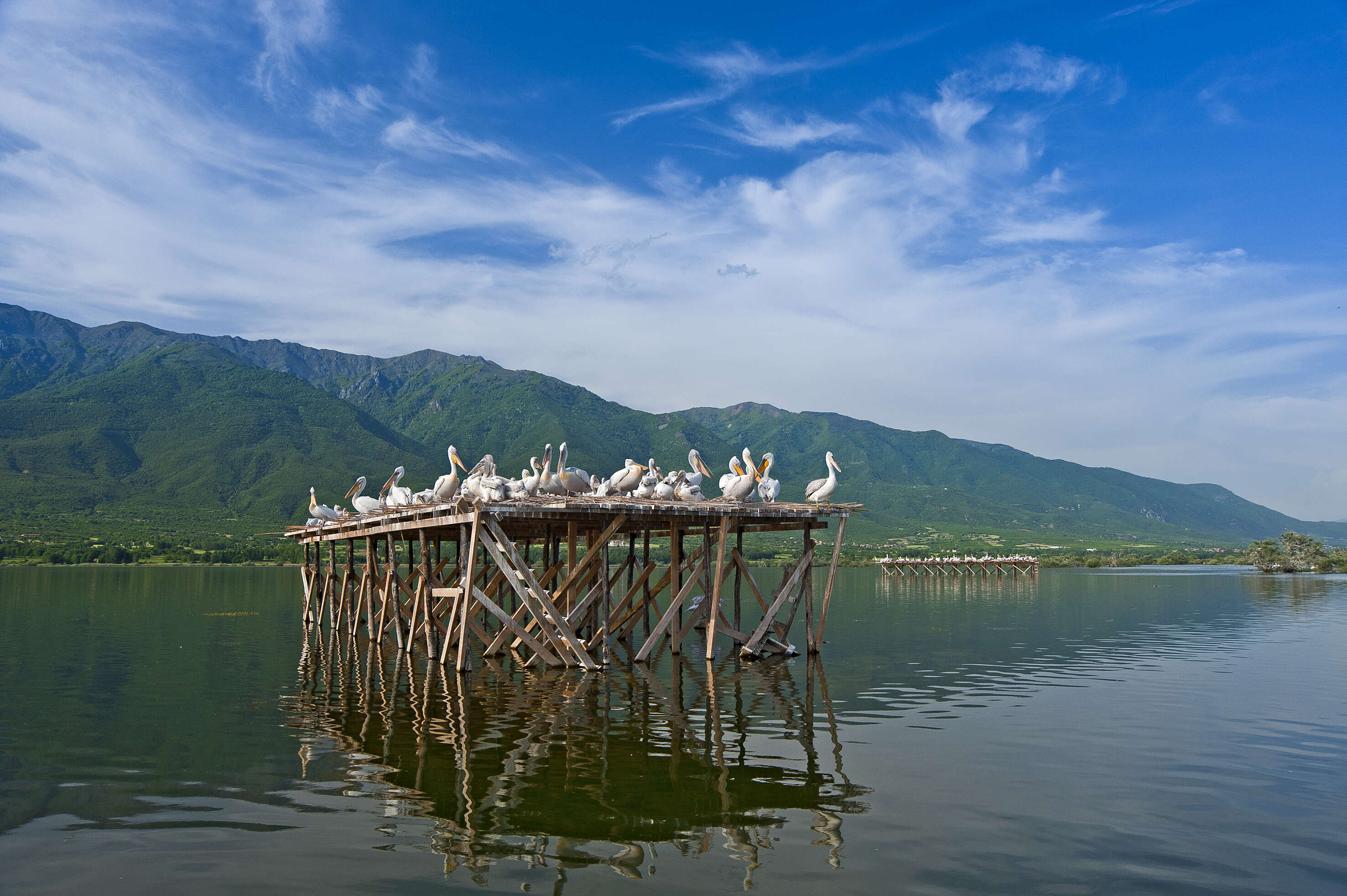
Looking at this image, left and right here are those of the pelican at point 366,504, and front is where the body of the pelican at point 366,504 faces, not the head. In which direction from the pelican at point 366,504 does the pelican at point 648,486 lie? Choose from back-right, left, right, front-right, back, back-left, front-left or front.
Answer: back-left

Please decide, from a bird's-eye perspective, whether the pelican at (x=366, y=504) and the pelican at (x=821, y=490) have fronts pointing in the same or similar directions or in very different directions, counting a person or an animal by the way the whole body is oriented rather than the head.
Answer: very different directions

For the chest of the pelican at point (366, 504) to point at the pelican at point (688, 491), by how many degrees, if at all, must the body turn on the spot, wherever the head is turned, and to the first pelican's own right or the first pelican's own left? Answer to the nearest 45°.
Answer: approximately 135° to the first pelican's own left

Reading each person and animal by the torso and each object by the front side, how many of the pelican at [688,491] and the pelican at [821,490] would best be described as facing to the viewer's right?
2

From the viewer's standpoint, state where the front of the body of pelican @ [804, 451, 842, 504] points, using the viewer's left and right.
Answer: facing to the right of the viewer

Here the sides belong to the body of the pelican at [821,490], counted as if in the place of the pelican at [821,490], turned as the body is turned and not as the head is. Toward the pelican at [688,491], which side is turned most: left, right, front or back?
back

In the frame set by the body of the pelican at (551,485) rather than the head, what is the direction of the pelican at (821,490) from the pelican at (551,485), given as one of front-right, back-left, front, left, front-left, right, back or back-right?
back-left

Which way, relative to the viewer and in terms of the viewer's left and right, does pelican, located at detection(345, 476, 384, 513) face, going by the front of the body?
facing to the left of the viewer

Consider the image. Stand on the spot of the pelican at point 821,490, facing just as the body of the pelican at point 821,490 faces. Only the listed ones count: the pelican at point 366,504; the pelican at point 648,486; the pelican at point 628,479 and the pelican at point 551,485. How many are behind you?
4

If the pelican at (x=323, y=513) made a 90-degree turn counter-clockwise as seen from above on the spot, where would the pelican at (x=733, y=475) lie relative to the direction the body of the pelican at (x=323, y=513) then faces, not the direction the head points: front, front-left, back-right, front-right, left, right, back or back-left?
front-left

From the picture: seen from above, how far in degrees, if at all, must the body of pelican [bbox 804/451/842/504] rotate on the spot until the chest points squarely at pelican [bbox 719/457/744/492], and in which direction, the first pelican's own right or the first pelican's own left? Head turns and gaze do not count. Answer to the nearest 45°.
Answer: approximately 180°

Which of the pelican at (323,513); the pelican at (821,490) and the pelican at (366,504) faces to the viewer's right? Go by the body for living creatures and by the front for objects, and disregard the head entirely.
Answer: the pelican at (821,490)

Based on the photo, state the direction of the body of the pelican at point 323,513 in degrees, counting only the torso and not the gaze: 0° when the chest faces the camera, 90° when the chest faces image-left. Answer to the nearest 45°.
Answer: approximately 90°
